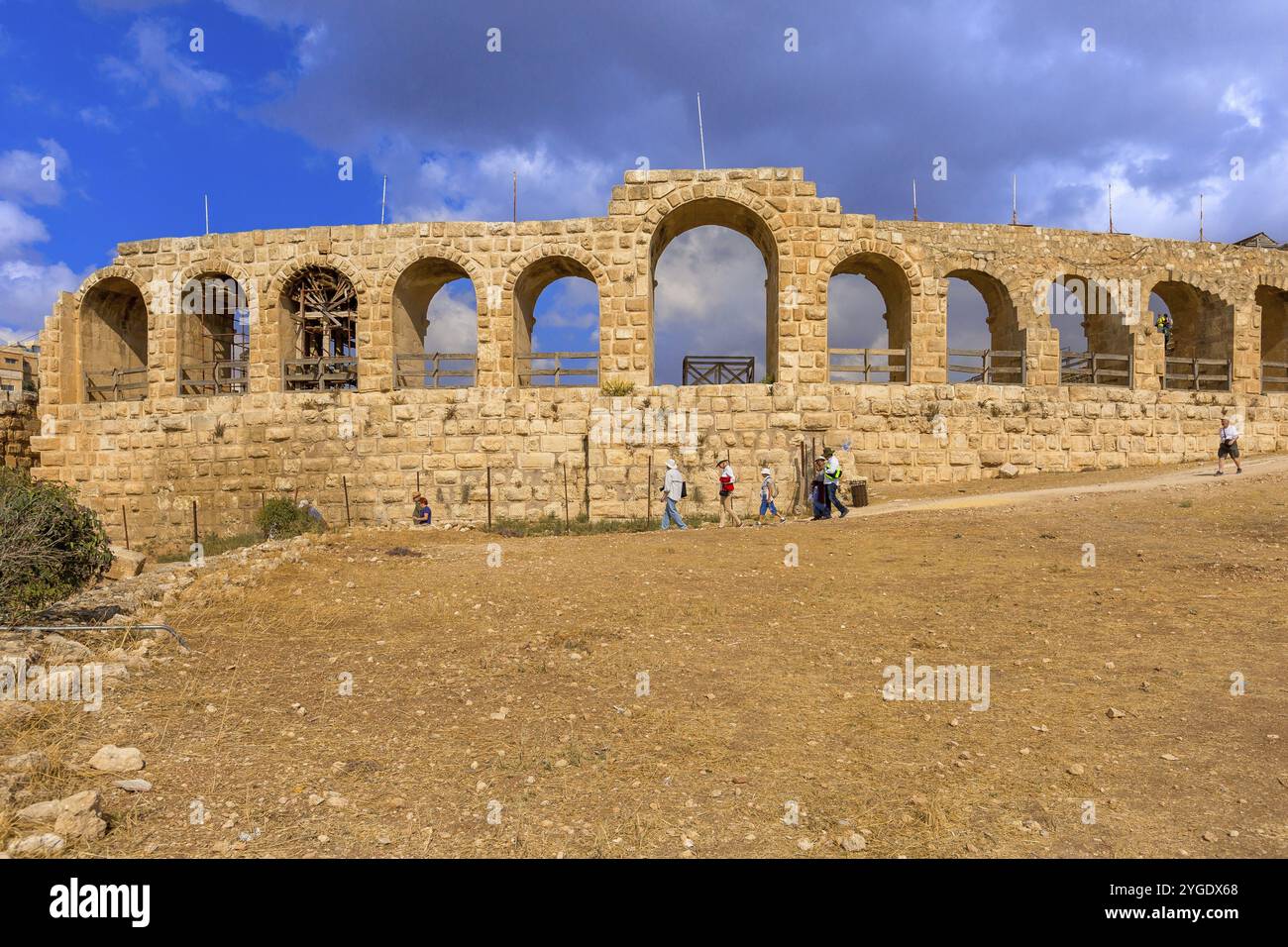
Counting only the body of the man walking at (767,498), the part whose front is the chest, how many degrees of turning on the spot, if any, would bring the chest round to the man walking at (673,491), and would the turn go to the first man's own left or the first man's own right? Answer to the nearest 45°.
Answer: approximately 45° to the first man's own left

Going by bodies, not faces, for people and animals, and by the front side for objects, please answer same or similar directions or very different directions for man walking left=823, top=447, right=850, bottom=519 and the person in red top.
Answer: same or similar directions

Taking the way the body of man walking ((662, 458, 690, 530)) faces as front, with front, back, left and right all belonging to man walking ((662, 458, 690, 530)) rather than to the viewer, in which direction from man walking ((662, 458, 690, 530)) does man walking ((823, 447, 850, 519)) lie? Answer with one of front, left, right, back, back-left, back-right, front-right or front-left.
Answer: back

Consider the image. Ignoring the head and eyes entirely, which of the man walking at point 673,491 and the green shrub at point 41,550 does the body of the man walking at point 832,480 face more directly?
the man walking

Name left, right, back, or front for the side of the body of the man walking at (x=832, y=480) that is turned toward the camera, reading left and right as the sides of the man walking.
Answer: left

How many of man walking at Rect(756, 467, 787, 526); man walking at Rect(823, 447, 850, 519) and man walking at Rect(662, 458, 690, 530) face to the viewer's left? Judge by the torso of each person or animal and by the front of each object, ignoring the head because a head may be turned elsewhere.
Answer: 3

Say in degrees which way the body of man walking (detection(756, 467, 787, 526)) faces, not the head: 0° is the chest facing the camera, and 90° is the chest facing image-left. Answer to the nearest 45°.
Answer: approximately 90°

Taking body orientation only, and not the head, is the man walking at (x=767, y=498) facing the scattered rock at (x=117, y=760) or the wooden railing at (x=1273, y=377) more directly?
the scattered rock

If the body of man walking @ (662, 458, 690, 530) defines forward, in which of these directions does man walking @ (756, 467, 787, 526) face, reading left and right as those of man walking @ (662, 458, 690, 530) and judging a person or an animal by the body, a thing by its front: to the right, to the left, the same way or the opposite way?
the same way

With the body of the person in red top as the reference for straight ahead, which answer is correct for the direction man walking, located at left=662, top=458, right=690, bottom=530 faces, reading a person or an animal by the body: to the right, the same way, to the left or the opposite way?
the same way

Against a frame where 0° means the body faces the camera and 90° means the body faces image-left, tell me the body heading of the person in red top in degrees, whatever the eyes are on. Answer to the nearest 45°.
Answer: approximately 90°

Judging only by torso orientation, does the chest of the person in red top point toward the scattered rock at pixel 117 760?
no

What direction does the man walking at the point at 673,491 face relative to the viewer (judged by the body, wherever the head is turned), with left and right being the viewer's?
facing to the left of the viewer

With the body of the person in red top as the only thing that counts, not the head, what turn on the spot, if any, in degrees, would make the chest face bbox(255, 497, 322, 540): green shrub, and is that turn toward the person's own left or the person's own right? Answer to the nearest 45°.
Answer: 0° — they already face it

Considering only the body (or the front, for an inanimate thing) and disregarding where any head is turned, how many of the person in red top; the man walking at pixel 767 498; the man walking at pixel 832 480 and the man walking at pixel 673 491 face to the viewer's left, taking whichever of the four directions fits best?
4
